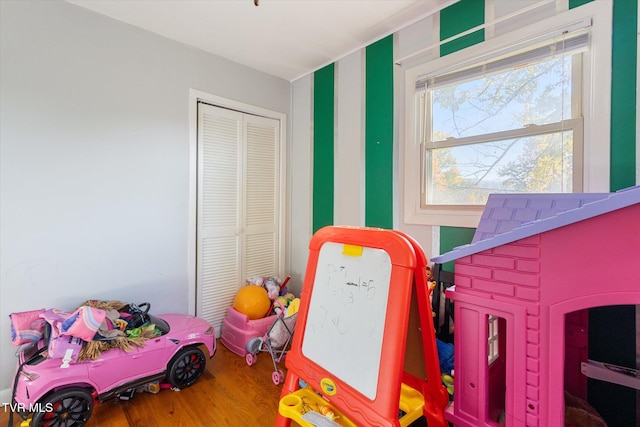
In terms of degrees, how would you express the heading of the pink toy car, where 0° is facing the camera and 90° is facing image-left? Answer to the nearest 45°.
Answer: approximately 225°

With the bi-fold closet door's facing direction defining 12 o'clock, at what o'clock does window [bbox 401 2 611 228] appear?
The window is roughly at 12 o'clock from the bi-fold closet door.

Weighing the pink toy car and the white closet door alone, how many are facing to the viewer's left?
0

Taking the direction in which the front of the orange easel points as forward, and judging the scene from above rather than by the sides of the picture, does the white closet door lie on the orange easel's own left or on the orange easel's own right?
on the orange easel's own right

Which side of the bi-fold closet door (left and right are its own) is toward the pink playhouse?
front

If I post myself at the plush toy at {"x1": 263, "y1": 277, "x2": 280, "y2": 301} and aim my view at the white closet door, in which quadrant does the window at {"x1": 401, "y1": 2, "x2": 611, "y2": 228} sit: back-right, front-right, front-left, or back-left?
back-right

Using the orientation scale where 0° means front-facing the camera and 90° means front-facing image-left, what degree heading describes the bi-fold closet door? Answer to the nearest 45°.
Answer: approximately 315°

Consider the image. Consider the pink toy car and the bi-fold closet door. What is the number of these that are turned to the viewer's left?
0

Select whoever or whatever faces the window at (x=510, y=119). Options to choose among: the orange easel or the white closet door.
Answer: the white closet door
